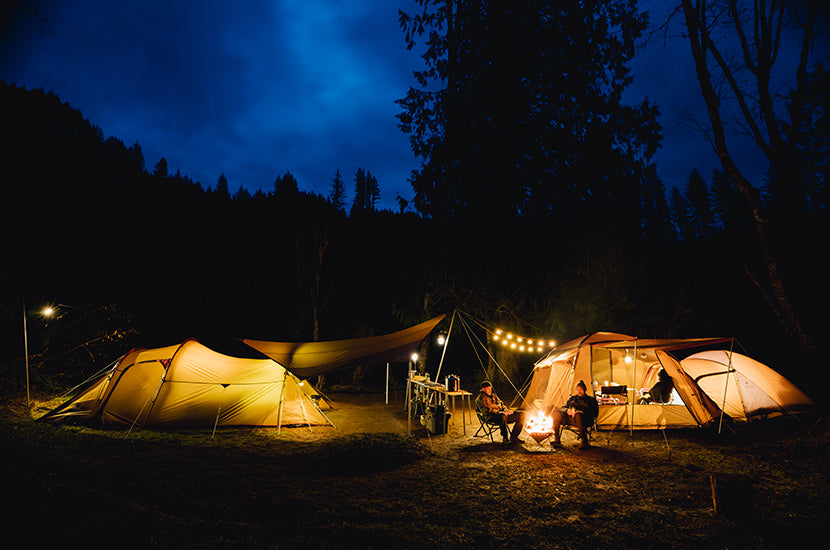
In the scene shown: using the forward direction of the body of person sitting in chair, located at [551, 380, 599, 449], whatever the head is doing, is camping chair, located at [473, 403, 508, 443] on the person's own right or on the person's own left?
on the person's own right

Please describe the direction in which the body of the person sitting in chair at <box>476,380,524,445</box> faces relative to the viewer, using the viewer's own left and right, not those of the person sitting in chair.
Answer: facing the viewer and to the right of the viewer

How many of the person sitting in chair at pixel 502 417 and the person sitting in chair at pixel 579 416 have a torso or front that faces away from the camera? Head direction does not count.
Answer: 0

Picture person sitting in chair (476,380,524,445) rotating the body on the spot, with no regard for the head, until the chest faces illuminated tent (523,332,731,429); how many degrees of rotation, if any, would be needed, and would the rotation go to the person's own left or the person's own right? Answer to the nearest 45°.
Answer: approximately 90° to the person's own left

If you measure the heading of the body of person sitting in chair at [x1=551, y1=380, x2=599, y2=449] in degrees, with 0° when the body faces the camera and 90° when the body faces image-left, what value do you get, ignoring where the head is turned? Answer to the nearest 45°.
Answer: approximately 45°

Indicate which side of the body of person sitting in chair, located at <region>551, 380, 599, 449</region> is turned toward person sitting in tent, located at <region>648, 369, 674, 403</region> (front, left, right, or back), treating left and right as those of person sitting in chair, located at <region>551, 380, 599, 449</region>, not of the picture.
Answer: back
